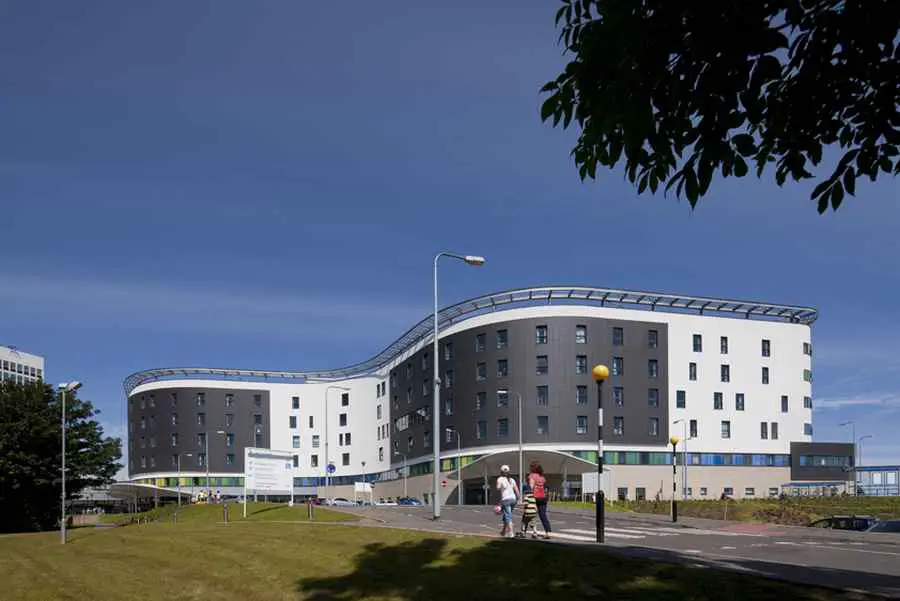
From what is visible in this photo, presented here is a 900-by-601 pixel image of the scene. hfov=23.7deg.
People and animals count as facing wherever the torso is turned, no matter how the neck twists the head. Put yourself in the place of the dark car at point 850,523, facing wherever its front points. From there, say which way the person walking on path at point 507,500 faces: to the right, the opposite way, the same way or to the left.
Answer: to the right

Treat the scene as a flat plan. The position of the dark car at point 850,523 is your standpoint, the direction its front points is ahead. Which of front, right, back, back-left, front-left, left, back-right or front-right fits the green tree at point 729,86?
left

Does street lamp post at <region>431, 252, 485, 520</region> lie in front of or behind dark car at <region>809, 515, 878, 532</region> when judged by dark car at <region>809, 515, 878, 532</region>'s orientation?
in front

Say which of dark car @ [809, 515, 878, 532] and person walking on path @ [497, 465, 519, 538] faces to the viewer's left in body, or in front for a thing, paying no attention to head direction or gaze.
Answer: the dark car

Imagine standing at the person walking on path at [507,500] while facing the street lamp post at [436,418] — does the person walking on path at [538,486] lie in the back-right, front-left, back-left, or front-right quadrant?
back-right

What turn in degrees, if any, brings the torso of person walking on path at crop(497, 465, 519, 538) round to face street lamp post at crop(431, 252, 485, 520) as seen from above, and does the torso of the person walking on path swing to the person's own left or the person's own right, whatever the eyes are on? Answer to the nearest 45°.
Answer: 0° — they already face it

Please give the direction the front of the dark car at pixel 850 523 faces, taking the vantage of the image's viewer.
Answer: facing to the left of the viewer

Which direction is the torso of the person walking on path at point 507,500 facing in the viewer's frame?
away from the camera

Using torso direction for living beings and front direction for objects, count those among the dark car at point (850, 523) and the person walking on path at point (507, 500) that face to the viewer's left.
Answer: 1
